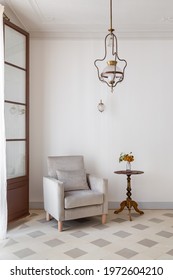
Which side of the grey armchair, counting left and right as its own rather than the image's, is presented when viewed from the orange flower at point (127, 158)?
left

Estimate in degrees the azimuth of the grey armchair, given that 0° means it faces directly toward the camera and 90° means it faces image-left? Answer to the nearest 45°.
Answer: approximately 315°
